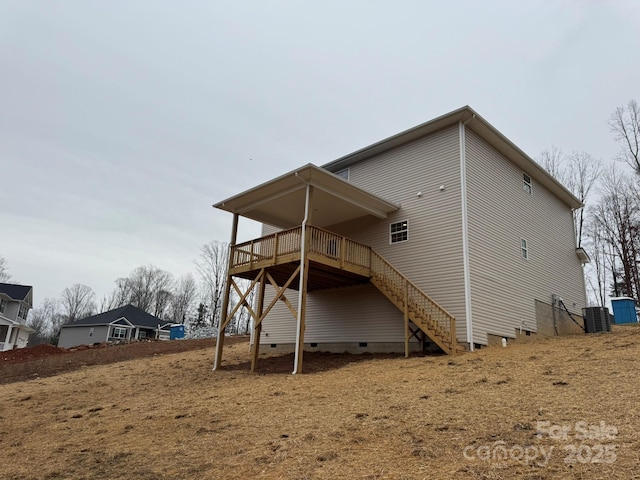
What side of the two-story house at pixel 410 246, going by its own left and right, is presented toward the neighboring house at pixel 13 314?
left

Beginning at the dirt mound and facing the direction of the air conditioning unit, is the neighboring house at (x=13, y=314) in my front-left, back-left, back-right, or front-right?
back-left

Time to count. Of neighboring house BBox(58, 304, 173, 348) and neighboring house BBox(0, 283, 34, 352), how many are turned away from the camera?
0

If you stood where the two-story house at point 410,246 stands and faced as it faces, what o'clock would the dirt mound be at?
The dirt mound is roughly at 8 o'clock from the two-story house.

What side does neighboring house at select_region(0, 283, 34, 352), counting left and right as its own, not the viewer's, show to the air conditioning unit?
front

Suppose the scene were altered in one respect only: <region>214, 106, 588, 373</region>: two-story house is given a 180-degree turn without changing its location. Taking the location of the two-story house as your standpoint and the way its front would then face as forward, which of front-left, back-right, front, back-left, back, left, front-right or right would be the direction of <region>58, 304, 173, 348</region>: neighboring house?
right

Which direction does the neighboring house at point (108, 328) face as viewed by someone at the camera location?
facing the viewer and to the right of the viewer

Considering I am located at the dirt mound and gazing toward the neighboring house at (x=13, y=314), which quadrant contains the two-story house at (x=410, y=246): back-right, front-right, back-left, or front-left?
back-right

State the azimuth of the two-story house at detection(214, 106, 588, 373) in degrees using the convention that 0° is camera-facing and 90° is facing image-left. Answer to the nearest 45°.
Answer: approximately 225°

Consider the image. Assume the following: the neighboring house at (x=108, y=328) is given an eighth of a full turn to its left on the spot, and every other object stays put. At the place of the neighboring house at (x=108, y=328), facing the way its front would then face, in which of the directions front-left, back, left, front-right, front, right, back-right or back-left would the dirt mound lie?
right

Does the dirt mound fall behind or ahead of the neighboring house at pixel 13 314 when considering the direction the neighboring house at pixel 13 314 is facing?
ahead
